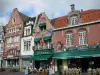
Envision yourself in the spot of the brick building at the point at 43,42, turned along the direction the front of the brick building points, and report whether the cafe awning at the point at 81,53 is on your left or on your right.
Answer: on your left

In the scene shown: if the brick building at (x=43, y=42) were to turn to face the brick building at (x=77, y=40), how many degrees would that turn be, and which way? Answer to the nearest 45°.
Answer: approximately 90° to its left

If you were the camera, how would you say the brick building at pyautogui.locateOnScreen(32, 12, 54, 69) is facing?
facing the viewer and to the left of the viewer
